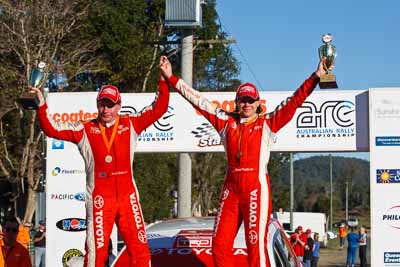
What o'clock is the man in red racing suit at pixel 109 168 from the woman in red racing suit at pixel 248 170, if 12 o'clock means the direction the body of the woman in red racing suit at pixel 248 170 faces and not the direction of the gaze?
the man in red racing suit at pixel 109 168 is roughly at 3 o'clock from the woman in red racing suit at pixel 248 170.

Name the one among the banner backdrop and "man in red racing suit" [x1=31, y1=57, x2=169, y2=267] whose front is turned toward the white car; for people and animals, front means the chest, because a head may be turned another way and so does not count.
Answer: the banner backdrop

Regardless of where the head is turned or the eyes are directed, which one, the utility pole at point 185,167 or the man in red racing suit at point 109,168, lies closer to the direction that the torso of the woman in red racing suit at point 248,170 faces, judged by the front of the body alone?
the man in red racing suit
